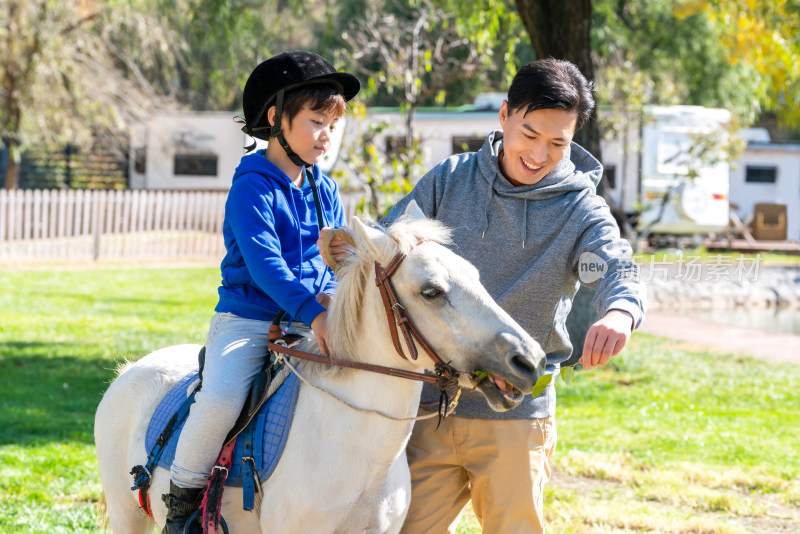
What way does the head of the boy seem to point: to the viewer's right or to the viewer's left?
to the viewer's right

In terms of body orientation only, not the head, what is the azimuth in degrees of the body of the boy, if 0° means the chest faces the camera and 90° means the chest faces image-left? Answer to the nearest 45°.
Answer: approximately 315°

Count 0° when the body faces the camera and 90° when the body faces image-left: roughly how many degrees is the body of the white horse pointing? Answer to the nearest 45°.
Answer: approximately 315°

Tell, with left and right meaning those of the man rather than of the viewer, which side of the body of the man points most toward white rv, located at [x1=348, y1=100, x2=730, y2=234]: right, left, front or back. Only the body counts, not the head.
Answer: back

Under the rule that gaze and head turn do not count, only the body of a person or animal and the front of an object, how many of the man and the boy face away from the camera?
0

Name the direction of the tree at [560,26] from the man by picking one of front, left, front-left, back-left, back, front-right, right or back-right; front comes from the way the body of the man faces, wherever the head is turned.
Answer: back

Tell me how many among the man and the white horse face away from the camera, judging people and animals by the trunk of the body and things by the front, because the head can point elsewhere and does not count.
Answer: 0
